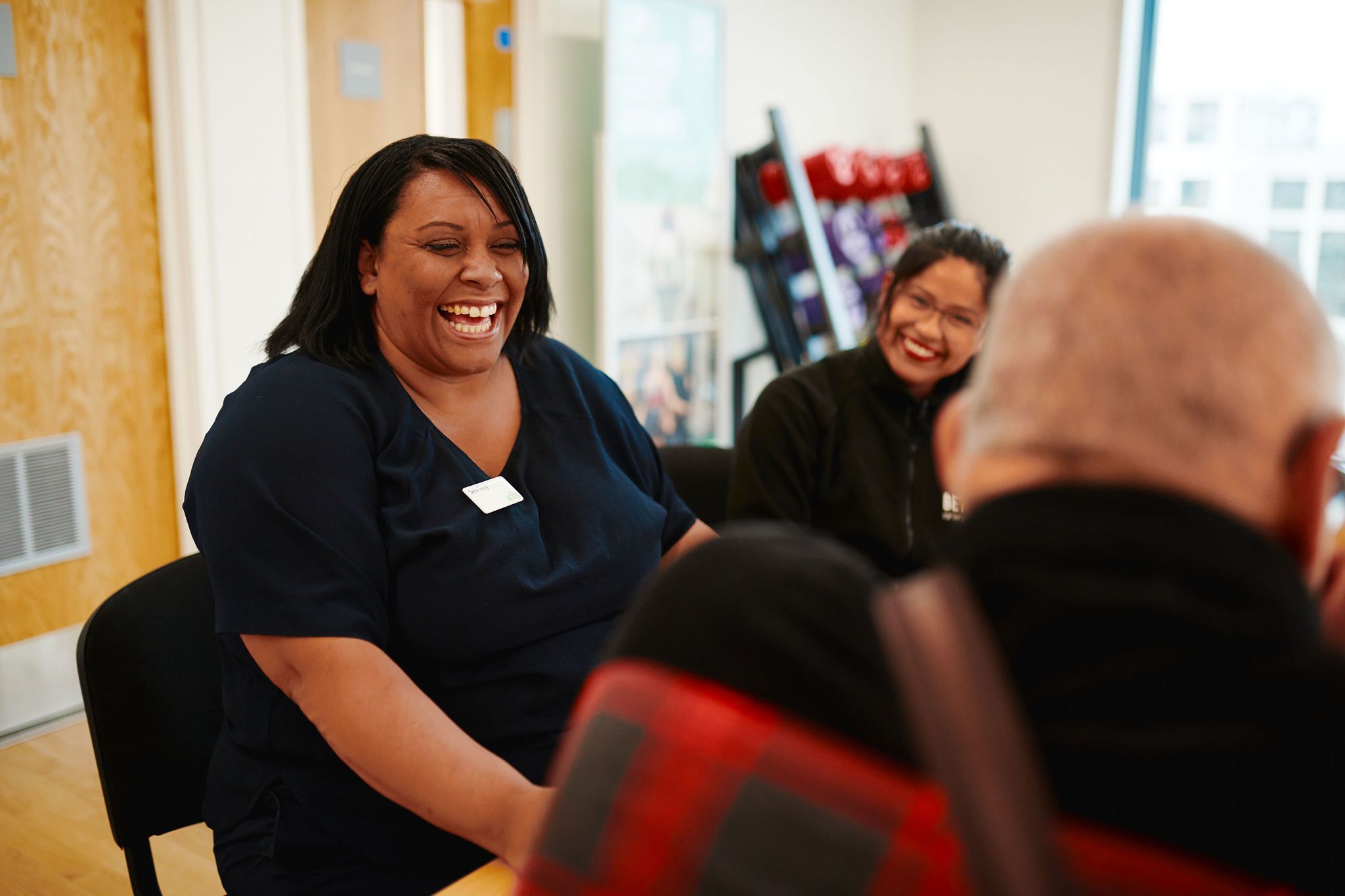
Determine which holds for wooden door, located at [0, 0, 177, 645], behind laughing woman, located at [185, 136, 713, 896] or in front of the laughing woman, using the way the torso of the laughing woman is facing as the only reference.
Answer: behind

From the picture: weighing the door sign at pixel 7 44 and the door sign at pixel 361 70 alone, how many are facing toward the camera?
2

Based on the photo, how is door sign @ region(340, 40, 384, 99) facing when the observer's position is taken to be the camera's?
facing the viewer

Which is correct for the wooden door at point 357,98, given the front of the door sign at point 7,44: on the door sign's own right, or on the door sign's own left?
on the door sign's own left

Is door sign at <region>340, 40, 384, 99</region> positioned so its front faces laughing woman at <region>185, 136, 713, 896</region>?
yes

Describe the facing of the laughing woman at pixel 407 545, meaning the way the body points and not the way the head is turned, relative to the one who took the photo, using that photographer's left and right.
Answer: facing the viewer and to the right of the viewer

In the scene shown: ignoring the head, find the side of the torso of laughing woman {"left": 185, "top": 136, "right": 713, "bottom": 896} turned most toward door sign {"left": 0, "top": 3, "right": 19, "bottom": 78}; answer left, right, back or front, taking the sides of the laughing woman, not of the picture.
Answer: back

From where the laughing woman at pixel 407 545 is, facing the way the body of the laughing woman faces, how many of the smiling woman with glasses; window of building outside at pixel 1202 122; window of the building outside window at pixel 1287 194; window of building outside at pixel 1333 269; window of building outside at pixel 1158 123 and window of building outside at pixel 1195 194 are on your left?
6

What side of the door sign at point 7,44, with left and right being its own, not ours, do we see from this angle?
front

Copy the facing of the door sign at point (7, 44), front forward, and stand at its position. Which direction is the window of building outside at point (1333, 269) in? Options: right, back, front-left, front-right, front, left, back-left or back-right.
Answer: left

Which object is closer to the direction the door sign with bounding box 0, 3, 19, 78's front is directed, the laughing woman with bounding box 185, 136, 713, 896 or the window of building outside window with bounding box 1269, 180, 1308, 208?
the laughing woman
